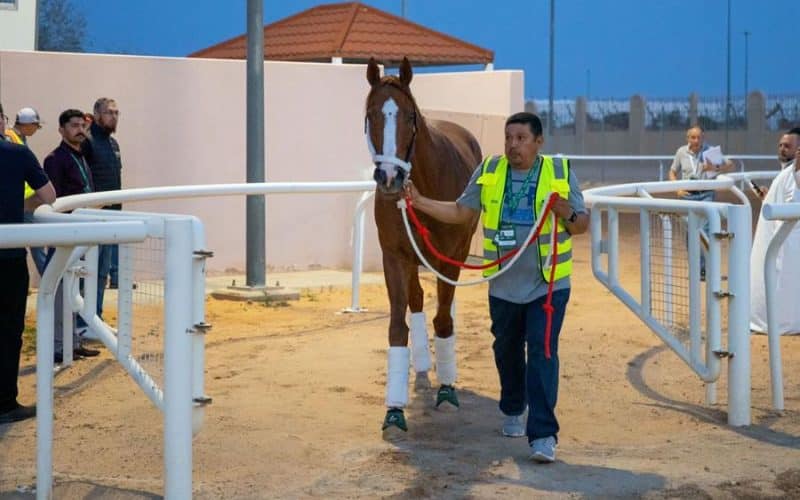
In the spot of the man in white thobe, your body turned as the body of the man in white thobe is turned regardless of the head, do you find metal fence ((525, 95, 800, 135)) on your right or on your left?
on your right

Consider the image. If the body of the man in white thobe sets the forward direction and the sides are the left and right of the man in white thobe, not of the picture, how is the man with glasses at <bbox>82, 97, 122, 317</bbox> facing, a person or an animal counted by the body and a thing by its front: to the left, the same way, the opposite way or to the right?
the opposite way

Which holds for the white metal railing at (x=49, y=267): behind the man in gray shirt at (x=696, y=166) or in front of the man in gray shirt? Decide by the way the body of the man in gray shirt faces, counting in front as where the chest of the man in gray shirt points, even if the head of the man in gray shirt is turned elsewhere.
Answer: in front

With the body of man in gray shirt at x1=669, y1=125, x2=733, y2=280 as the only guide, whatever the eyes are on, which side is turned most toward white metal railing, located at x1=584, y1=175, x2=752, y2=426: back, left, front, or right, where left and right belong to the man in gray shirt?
front

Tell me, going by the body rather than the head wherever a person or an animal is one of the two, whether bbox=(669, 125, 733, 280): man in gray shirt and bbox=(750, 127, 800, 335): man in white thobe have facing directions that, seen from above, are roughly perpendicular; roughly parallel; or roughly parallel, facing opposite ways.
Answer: roughly perpendicular

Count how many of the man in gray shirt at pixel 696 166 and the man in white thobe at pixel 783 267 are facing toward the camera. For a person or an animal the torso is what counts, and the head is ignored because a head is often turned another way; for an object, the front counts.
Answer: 1

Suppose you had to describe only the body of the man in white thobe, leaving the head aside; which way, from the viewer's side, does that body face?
to the viewer's left

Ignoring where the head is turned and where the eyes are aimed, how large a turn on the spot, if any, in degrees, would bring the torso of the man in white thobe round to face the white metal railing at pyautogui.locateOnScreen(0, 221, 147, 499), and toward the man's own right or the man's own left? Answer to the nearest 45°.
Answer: approximately 45° to the man's own left
